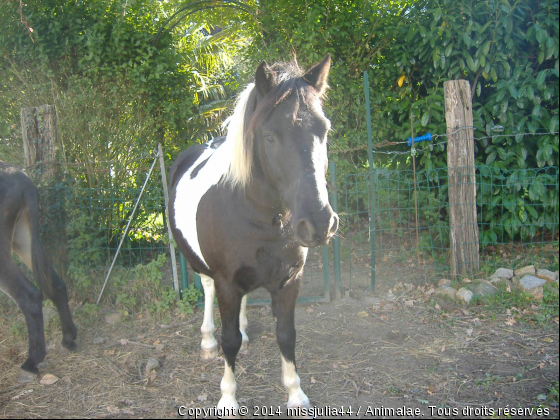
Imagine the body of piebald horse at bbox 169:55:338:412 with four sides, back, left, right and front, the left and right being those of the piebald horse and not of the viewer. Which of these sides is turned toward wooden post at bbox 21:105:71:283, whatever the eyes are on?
back

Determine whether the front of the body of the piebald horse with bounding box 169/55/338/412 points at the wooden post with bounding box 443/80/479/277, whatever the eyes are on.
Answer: no

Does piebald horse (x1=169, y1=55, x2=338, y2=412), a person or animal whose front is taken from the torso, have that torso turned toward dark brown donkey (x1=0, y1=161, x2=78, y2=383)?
no

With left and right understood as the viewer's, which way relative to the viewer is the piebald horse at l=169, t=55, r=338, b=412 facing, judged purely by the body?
facing the viewer and to the right of the viewer

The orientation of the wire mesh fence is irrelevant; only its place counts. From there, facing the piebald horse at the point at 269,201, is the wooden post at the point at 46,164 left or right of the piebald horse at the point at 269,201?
right
